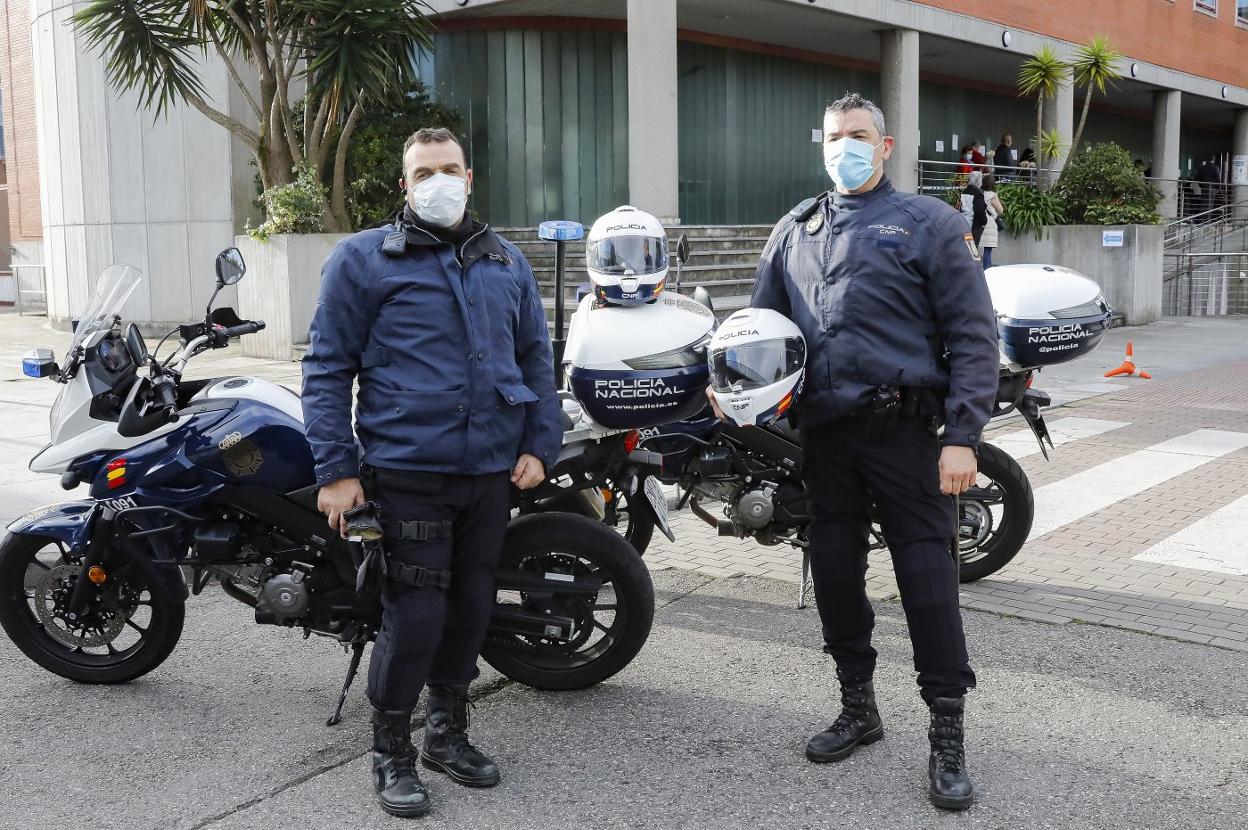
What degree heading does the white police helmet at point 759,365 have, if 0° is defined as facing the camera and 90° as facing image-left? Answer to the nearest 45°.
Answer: approximately 45°

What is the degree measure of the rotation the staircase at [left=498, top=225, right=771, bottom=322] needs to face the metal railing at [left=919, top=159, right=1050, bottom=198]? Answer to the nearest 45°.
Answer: approximately 135° to its left

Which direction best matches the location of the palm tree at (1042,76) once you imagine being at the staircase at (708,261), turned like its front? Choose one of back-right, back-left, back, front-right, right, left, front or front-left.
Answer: back-left

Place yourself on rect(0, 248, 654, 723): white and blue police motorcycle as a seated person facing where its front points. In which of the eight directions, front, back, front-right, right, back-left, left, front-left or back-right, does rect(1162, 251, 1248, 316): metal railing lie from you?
back-right

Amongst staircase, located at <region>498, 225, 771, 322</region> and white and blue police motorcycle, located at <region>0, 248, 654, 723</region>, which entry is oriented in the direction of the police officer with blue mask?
the staircase

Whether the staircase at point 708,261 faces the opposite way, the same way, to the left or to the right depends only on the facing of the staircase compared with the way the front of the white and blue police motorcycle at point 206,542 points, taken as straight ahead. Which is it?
to the left

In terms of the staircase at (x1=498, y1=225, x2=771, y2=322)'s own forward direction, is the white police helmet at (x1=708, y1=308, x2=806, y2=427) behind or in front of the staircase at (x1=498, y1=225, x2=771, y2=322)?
in front

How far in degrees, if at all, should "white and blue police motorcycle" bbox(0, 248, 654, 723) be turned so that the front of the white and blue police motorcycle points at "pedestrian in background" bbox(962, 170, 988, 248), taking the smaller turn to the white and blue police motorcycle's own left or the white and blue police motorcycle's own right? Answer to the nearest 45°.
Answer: approximately 135° to the white and blue police motorcycle's own right

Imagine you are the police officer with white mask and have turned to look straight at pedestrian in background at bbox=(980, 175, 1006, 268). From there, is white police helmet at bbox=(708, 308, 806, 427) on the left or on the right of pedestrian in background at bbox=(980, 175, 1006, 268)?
right

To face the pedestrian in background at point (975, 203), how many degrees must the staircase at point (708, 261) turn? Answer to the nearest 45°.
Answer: approximately 90° to its left

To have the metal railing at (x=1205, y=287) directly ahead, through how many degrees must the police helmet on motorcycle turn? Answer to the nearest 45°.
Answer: approximately 135° to its left

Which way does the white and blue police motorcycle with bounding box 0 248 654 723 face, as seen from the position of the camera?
facing to the left of the viewer

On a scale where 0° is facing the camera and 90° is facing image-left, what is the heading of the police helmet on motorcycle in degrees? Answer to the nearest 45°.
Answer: approximately 0°
